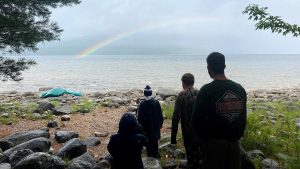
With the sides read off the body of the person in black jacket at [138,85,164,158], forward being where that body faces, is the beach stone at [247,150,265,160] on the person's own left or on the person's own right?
on the person's own right

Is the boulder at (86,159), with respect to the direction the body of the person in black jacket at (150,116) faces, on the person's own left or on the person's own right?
on the person's own left

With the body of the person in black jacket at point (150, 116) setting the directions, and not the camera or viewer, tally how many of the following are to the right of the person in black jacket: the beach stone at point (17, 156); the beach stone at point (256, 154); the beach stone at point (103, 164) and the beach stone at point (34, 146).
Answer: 1

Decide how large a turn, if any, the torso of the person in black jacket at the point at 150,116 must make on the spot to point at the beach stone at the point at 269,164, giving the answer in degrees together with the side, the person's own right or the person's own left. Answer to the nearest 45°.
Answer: approximately 90° to the person's own right

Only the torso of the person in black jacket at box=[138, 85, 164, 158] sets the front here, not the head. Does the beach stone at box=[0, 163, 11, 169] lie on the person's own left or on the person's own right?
on the person's own left

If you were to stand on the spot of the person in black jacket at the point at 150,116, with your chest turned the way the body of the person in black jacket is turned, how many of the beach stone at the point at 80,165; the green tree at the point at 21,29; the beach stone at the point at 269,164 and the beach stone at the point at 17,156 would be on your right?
1

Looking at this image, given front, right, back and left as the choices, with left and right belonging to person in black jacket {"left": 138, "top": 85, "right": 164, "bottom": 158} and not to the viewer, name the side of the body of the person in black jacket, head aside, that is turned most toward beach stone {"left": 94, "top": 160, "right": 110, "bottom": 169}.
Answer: left

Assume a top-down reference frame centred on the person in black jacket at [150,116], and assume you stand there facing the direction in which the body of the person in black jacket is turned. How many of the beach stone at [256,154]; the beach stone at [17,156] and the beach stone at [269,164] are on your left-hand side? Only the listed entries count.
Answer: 1

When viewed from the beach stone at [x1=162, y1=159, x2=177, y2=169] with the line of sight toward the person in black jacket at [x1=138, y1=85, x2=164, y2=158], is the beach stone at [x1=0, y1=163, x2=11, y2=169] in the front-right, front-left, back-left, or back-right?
front-left

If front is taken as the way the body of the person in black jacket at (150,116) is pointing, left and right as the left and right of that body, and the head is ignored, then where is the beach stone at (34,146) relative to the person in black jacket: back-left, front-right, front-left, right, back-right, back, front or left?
left

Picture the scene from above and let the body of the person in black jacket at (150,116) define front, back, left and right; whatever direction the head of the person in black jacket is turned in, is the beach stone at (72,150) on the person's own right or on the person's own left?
on the person's own left

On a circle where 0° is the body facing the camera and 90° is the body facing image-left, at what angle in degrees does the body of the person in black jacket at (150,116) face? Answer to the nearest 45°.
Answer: approximately 180°

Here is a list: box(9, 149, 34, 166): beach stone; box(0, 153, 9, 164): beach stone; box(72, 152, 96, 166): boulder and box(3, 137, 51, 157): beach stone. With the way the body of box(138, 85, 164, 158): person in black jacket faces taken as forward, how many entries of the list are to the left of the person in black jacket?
4
